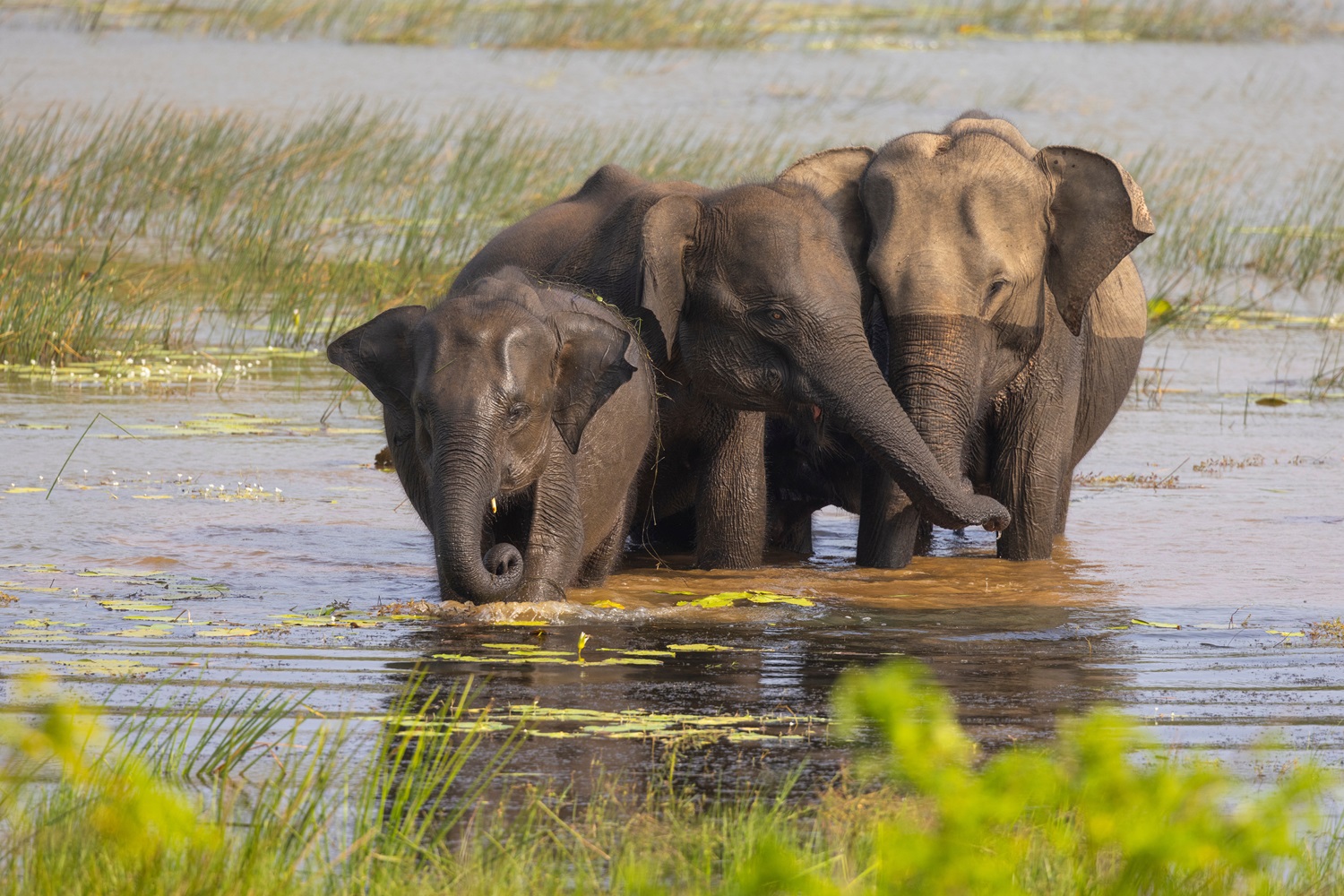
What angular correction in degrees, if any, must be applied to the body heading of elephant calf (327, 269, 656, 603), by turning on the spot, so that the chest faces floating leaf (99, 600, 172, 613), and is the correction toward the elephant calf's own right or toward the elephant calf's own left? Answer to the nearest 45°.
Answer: approximately 45° to the elephant calf's own right

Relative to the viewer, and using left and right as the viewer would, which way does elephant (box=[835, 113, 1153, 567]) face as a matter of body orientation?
facing the viewer and to the left of the viewer

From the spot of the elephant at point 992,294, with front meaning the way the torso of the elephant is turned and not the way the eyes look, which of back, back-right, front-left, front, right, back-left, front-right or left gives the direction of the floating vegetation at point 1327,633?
left

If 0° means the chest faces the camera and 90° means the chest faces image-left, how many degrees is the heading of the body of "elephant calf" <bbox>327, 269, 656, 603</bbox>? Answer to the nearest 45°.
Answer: approximately 45°

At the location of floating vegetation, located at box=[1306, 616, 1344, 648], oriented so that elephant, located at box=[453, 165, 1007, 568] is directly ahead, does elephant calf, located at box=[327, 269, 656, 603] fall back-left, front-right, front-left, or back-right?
front-left

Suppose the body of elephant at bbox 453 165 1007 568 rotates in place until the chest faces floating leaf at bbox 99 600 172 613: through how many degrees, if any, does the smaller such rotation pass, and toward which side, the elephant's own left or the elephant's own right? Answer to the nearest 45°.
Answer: approximately 135° to the elephant's own right

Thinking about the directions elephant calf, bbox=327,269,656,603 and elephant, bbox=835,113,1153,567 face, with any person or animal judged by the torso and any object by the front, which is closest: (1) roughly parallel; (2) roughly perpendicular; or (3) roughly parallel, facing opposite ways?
roughly parallel

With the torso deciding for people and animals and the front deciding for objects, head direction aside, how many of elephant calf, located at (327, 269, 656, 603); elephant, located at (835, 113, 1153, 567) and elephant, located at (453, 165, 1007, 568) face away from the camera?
0

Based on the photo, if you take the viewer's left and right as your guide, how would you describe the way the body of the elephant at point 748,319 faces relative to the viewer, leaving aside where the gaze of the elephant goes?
facing the viewer and to the right of the viewer

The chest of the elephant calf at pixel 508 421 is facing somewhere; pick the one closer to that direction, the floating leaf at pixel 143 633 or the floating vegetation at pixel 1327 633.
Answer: the floating leaf
